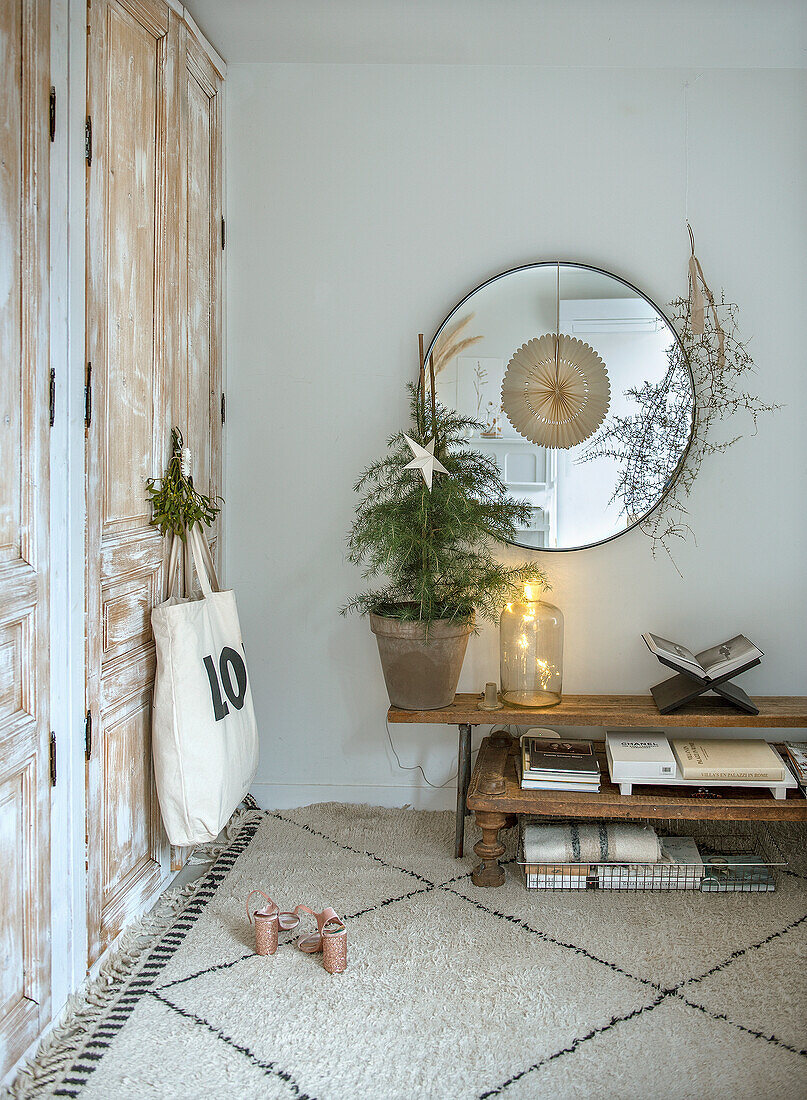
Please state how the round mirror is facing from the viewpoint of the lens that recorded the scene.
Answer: facing the viewer

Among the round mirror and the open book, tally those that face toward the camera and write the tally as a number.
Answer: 2

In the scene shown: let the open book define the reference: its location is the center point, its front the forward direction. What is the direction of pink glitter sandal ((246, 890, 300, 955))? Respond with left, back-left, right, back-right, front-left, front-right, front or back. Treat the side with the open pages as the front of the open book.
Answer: front-right

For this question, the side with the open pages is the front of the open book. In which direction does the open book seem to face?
toward the camera

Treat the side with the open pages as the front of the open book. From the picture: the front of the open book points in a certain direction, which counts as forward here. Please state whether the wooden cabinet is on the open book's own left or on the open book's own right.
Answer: on the open book's own right

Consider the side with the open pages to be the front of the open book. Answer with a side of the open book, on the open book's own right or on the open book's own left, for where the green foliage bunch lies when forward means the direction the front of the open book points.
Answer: on the open book's own right
